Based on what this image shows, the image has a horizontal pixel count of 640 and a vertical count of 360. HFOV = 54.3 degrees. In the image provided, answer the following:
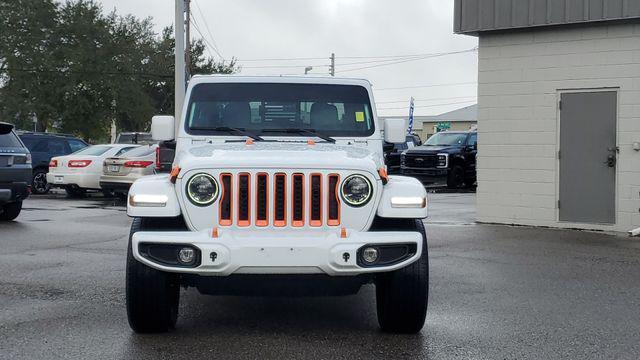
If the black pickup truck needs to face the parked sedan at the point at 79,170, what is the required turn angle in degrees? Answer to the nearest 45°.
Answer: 0° — it already faces it

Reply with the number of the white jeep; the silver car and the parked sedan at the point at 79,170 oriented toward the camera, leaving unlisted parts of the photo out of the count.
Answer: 1

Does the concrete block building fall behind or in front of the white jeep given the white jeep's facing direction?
behind

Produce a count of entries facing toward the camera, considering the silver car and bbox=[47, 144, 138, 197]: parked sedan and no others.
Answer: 0

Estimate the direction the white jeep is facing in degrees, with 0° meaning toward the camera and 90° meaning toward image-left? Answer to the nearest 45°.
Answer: approximately 0°

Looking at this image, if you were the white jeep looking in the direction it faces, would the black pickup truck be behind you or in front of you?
behind

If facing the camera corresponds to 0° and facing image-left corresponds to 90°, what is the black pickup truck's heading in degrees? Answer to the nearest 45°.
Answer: approximately 45°

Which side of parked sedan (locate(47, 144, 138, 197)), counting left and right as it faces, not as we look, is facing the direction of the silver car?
right

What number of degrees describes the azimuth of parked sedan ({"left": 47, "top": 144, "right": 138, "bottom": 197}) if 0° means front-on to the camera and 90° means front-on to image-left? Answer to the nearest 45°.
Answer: approximately 225°

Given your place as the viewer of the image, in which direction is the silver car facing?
facing away from the viewer and to the right of the viewer

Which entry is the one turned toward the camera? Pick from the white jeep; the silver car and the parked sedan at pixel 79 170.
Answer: the white jeep
